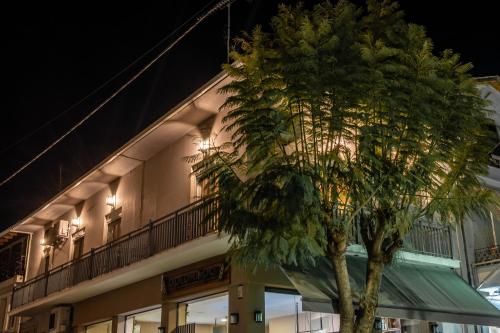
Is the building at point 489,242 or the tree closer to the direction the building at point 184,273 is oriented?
the tree

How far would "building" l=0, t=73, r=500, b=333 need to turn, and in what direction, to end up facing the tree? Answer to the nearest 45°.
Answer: approximately 90° to its left

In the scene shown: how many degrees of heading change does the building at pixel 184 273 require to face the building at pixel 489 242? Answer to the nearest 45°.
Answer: approximately 135° to its left

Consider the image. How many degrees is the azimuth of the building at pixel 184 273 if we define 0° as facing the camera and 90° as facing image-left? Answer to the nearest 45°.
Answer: approximately 45°
